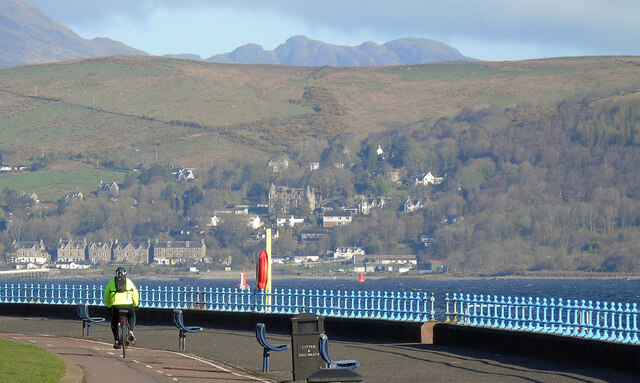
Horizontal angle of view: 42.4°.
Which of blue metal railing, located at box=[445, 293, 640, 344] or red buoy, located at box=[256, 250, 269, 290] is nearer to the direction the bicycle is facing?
the red buoy

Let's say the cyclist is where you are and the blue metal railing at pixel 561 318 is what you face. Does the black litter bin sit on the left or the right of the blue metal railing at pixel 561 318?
right

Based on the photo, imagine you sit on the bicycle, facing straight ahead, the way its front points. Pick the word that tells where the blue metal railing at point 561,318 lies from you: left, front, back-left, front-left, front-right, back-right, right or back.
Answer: right

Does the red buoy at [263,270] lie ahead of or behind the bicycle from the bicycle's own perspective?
ahead

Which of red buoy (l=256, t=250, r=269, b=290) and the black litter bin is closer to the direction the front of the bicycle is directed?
the red buoy

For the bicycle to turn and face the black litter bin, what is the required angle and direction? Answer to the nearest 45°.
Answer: approximately 135° to its right

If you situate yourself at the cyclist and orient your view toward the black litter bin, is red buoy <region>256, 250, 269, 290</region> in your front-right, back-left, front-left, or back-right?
back-left

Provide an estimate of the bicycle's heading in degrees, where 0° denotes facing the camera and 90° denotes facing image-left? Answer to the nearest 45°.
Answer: approximately 180°
